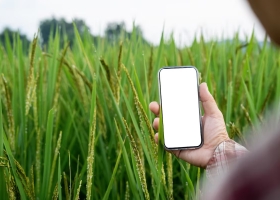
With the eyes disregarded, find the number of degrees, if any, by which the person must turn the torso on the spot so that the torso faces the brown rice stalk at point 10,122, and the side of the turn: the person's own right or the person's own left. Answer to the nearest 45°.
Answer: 0° — they already face it

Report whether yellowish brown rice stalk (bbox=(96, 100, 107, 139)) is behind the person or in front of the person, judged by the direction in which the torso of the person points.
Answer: in front

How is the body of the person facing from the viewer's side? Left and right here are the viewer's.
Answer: facing away from the viewer and to the left of the viewer
